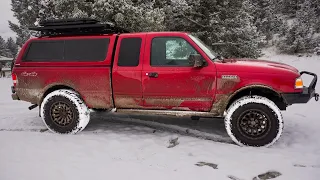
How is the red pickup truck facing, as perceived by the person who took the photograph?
facing to the right of the viewer

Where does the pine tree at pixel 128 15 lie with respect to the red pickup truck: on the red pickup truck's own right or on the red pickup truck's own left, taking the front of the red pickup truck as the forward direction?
on the red pickup truck's own left

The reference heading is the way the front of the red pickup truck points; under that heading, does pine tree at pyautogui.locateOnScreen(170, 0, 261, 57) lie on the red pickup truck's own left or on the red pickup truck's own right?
on the red pickup truck's own left

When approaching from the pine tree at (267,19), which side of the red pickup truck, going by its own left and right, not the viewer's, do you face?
left

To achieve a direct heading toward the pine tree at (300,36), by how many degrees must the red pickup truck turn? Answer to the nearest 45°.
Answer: approximately 45° to its left

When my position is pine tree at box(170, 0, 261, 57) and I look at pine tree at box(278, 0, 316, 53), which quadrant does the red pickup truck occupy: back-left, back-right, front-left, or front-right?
back-right

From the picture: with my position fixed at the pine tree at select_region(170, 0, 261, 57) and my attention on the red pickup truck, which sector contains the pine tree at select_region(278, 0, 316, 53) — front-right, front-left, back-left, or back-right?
back-left
